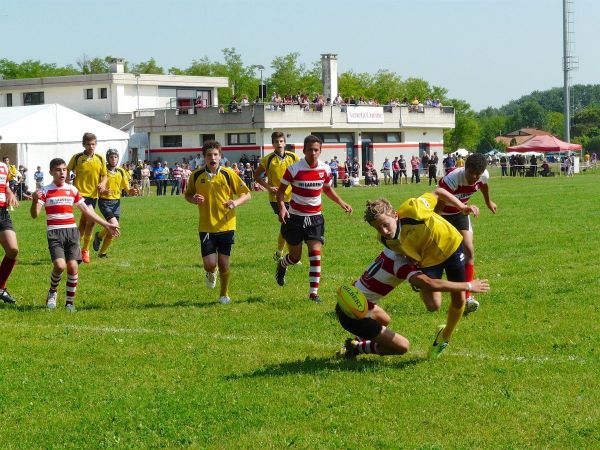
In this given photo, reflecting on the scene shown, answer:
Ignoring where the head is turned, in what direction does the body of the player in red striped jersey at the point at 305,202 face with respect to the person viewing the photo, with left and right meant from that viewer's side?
facing the viewer

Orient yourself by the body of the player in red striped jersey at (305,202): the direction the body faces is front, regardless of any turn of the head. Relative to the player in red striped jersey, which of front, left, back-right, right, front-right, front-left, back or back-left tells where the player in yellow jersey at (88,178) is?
back-right

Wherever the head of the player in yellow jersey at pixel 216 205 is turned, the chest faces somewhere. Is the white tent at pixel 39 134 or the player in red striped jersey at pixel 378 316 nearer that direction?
the player in red striped jersey

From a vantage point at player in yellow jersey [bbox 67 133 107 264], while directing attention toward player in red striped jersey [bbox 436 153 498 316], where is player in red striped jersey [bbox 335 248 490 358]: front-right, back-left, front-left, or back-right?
front-right

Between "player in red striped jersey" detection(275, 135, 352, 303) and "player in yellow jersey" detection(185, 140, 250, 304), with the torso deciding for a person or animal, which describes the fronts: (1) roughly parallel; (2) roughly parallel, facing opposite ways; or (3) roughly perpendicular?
roughly parallel

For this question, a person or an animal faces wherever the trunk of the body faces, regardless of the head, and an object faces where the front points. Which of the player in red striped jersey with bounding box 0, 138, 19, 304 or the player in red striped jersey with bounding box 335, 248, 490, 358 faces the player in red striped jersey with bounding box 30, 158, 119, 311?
the player in red striped jersey with bounding box 0, 138, 19, 304

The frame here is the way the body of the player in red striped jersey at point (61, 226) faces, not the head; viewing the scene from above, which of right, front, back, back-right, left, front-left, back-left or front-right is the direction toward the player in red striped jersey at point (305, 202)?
left

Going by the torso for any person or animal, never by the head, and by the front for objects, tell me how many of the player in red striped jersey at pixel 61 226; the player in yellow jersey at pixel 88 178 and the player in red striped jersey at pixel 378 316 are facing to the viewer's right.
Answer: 1

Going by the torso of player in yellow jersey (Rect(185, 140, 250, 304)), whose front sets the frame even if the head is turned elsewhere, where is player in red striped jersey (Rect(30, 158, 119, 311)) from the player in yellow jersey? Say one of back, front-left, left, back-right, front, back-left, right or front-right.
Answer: right

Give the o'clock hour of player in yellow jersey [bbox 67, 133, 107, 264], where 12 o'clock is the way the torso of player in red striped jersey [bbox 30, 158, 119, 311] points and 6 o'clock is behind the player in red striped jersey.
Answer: The player in yellow jersey is roughly at 6 o'clock from the player in red striped jersey.
